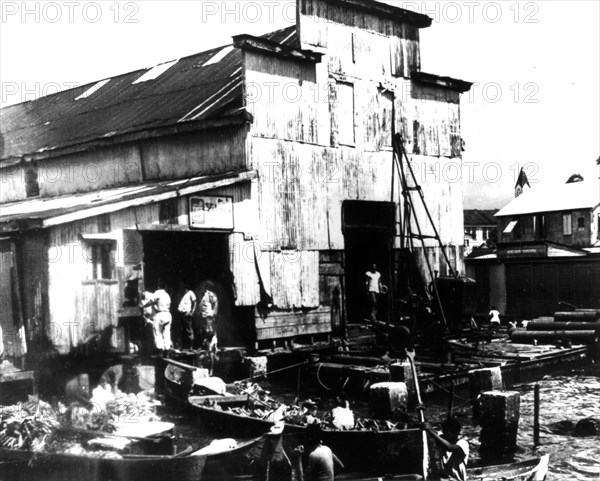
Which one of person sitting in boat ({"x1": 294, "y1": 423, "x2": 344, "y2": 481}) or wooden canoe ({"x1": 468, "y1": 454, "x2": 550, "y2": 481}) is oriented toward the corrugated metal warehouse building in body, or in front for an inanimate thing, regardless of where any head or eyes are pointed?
the person sitting in boat

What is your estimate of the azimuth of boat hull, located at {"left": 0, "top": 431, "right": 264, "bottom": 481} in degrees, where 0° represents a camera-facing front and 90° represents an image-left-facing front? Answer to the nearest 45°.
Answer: approximately 270°

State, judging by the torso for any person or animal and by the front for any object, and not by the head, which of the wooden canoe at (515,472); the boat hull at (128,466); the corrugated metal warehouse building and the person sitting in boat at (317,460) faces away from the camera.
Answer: the person sitting in boat

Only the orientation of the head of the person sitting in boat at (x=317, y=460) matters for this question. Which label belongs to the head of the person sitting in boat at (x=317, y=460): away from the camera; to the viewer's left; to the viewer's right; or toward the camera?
away from the camera

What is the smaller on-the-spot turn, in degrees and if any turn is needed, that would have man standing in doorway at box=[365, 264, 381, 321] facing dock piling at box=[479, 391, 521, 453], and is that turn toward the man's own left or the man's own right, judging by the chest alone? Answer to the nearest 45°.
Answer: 0° — they already face it

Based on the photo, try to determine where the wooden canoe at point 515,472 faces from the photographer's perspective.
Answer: facing to the right of the viewer

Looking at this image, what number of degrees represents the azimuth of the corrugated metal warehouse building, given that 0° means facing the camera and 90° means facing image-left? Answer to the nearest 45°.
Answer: approximately 315°

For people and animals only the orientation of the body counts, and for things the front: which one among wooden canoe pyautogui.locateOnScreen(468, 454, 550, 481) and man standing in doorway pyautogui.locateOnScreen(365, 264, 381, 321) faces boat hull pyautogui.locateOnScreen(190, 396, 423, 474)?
the man standing in doorway

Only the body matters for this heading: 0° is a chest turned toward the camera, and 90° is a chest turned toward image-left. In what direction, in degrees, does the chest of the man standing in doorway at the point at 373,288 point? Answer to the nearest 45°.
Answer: approximately 0°

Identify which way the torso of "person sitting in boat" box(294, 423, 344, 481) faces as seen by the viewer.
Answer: away from the camera

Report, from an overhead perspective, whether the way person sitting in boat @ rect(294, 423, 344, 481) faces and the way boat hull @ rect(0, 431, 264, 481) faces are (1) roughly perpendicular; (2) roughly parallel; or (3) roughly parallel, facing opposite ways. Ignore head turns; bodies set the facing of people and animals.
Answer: roughly perpendicular

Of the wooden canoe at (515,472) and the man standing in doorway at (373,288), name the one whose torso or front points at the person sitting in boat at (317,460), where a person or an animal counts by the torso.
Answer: the man standing in doorway

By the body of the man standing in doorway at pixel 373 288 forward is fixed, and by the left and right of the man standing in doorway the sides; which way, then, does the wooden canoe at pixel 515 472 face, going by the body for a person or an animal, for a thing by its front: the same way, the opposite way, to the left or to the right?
to the left

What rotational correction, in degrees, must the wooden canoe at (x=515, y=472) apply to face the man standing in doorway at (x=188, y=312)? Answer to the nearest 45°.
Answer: approximately 135° to its left
